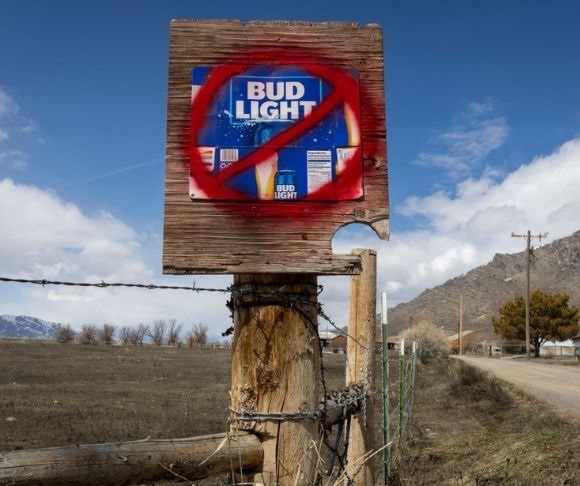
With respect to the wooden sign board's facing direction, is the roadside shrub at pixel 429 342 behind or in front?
behind

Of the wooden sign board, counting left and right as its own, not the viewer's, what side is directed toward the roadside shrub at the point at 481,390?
back

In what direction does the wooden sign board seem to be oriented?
toward the camera
